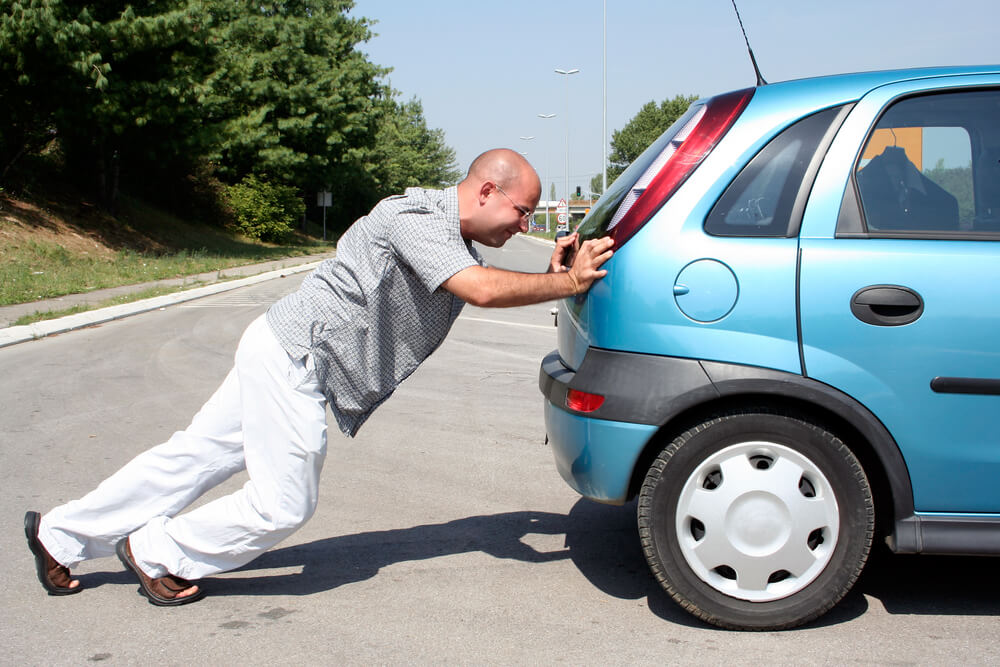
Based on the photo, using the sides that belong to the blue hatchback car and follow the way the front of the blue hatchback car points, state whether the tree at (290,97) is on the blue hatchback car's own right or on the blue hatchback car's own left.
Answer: on the blue hatchback car's own left

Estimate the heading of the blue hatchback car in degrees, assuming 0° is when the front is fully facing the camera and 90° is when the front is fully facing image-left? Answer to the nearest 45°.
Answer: approximately 270°

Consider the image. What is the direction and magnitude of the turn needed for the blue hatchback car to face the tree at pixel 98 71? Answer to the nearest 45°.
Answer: approximately 135° to its left
